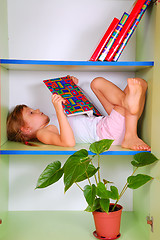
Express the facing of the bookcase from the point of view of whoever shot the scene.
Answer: facing the viewer
